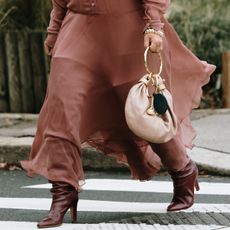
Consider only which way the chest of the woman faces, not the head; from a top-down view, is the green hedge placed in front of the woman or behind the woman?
behind

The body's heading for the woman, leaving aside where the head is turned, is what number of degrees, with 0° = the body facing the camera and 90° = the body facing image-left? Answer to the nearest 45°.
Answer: approximately 45°
